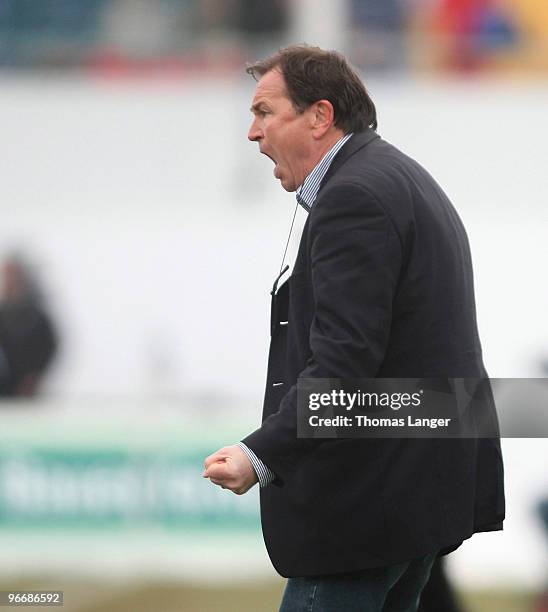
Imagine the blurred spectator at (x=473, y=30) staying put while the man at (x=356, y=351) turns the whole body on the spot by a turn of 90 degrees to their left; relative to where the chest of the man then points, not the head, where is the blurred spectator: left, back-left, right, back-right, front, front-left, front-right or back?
back

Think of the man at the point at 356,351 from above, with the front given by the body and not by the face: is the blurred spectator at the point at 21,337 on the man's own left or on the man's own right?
on the man's own right

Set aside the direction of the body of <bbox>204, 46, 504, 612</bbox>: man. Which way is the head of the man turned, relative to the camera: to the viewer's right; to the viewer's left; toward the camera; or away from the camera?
to the viewer's left

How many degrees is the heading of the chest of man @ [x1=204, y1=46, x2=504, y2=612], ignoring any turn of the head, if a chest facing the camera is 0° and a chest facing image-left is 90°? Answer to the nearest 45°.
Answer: approximately 90°
